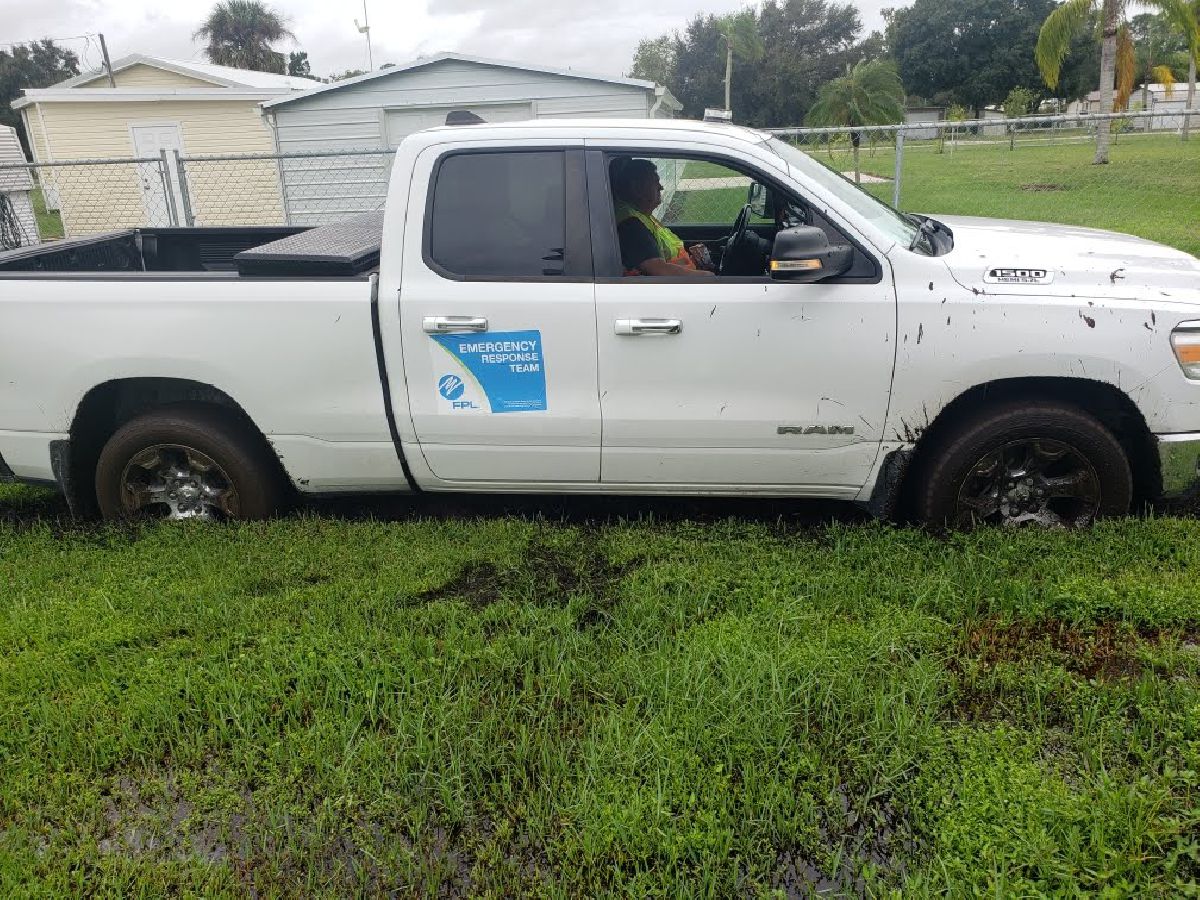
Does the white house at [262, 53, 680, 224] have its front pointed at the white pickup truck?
yes

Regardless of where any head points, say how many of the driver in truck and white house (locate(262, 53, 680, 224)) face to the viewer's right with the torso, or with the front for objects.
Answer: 1

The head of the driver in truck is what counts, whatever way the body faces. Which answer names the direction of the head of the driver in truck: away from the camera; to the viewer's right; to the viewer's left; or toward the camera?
to the viewer's right

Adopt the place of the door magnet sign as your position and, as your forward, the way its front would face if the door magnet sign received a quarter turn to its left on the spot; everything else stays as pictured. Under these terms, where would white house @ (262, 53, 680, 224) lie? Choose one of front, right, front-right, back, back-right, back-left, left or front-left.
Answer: left

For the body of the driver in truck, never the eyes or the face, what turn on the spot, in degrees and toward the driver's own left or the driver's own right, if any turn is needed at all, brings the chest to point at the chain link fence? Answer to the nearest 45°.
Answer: approximately 90° to the driver's own left

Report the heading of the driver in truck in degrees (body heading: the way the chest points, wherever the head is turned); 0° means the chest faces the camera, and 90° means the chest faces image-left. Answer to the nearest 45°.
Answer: approximately 270°

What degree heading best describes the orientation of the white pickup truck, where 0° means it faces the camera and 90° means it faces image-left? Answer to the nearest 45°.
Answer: approximately 270°

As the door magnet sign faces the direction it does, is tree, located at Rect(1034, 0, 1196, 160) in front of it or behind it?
behind

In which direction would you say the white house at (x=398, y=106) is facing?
toward the camera

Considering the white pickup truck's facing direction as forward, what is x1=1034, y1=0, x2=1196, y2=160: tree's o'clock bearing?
The tree is roughly at 10 o'clock from the white pickup truck.

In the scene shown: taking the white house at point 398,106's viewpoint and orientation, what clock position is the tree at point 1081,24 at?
The tree is roughly at 8 o'clock from the white house.

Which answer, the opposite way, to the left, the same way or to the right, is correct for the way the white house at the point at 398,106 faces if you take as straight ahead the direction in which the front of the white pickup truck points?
to the right

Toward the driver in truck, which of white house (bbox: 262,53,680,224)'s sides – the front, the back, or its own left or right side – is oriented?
front
